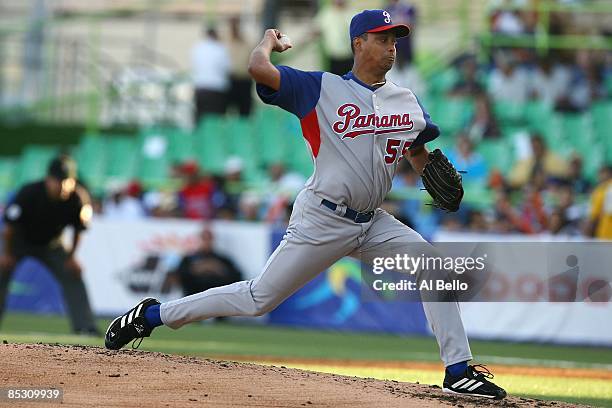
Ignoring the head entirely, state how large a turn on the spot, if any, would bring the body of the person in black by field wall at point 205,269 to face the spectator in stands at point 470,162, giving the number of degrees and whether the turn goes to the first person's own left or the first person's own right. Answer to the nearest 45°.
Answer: approximately 90° to the first person's own left

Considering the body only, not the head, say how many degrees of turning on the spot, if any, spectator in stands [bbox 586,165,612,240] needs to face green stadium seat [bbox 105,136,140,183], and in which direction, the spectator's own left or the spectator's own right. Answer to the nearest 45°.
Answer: approximately 90° to the spectator's own right

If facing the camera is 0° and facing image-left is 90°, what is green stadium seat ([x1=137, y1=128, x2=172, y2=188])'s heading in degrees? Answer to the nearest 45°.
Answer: approximately 0°

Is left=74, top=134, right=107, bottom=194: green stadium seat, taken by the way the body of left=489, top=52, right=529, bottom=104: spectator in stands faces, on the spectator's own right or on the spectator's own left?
on the spectator's own right

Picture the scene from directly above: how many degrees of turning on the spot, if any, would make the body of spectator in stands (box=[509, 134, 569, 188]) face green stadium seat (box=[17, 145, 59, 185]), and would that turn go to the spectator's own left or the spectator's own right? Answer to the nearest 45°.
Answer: approximately 90° to the spectator's own right

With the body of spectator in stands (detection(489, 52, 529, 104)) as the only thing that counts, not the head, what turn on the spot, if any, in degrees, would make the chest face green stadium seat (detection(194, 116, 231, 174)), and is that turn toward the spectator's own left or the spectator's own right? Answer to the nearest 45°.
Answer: approximately 90° to the spectator's own right

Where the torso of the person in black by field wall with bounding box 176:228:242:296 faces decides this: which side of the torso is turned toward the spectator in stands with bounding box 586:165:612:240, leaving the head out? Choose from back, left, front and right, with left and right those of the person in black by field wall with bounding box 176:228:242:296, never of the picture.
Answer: left
